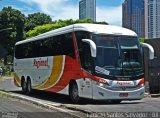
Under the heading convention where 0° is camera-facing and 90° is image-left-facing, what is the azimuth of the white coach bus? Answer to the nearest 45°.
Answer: approximately 315°
